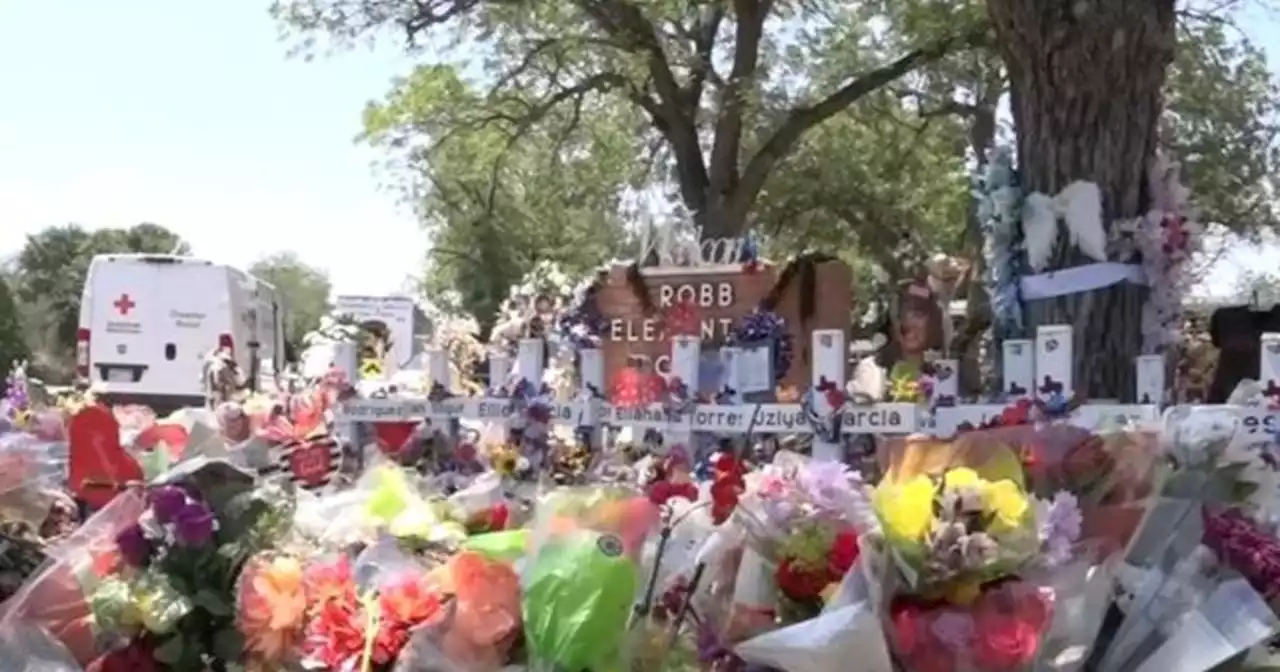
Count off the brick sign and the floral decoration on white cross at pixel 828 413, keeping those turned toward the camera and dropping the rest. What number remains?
2

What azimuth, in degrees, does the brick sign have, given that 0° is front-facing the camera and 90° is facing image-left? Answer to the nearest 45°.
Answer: approximately 0°

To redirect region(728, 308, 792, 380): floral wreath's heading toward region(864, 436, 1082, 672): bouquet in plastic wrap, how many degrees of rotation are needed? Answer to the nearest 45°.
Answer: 0° — it already faces it

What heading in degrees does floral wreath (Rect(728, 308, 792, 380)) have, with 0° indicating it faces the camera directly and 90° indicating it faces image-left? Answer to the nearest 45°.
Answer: approximately 0°

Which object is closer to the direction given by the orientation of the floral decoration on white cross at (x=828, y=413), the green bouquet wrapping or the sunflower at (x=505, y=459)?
the green bouquet wrapping

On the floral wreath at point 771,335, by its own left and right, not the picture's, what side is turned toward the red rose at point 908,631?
front

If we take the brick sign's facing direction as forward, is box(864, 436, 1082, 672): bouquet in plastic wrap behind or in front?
in front

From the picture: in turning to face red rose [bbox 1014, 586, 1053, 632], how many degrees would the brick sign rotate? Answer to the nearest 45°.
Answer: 0° — it already faces it

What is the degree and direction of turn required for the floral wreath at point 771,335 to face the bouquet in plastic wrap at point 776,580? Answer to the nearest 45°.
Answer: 0° — it already faces it

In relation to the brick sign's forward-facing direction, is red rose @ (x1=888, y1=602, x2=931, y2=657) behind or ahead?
ahead

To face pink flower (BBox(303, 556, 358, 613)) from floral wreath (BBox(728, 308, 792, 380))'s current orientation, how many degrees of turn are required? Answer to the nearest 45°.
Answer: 0° — it already faces it

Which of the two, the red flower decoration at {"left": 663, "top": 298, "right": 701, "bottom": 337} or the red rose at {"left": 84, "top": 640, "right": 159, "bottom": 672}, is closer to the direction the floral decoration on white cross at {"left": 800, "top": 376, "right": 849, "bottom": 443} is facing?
the red rose
